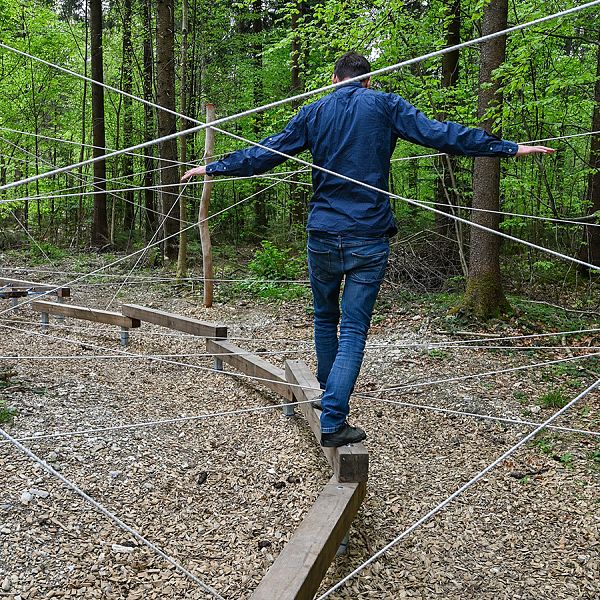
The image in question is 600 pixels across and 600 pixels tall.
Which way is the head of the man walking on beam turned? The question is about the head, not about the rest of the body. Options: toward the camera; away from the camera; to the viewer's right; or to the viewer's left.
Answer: away from the camera

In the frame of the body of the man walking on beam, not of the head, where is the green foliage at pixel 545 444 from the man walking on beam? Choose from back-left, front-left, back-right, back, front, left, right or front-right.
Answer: front-right

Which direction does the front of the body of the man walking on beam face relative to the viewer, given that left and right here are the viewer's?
facing away from the viewer

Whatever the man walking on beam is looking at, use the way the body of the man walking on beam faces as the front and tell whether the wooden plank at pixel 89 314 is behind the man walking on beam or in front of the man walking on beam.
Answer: in front

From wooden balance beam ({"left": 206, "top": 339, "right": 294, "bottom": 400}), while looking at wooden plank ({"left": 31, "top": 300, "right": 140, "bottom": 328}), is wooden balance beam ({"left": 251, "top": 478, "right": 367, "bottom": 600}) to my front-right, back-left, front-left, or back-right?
back-left

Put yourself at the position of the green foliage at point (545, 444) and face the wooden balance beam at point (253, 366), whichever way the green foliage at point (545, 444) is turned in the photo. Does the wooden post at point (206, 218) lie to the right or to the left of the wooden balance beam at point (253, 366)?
right
